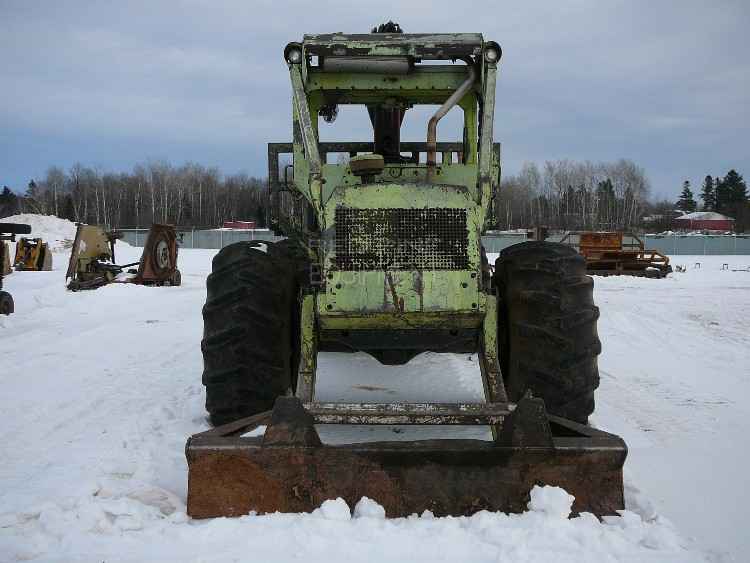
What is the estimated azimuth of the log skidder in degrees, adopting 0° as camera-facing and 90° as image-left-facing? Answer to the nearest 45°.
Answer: approximately 0°

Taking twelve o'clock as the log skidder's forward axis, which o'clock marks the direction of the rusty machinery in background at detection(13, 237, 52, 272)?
The rusty machinery in background is roughly at 5 o'clock from the log skidder.

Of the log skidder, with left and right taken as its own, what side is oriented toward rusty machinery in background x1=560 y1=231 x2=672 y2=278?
back
